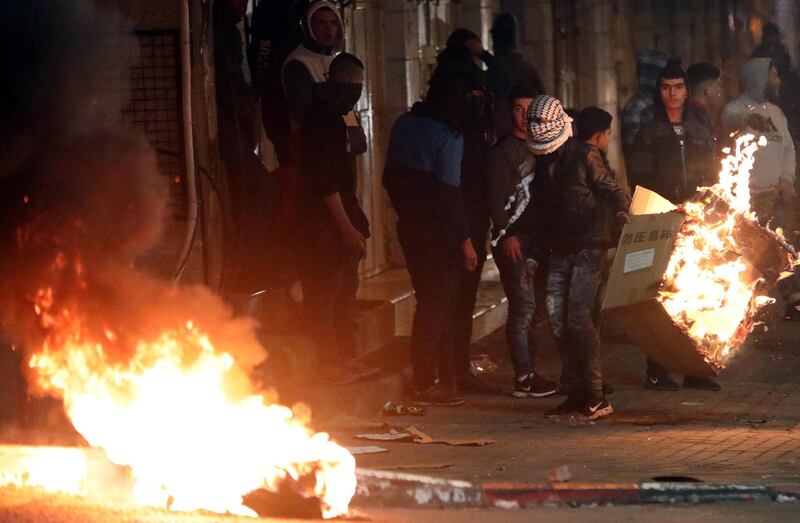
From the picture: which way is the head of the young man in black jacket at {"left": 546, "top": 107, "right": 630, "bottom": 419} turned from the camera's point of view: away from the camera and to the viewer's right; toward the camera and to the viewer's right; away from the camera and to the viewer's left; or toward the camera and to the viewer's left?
away from the camera and to the viewer's right

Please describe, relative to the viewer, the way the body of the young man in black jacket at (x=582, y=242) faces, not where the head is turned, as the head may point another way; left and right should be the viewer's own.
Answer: facing away from the viewer and to the right of the viewer

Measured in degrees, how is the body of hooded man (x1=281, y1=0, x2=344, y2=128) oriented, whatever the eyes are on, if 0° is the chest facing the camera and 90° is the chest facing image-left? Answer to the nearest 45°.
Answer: approximately 315°

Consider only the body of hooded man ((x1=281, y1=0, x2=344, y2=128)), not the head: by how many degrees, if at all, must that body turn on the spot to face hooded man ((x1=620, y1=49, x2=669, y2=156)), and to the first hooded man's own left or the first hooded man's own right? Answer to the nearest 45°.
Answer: approximately 90° to the first hooded man's own left

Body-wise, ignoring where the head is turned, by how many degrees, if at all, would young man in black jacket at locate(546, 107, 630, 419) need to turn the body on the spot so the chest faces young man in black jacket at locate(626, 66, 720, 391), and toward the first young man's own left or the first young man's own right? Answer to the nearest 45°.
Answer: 0° — they already face them

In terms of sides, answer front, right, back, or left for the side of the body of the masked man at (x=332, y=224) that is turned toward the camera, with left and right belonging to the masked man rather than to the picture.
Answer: right

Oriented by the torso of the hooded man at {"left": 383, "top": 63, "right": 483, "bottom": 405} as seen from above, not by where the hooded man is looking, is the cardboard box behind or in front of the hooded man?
in front

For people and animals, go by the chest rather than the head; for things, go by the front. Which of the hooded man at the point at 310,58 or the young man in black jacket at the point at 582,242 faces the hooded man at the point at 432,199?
the hooded man at the point at 310,58
